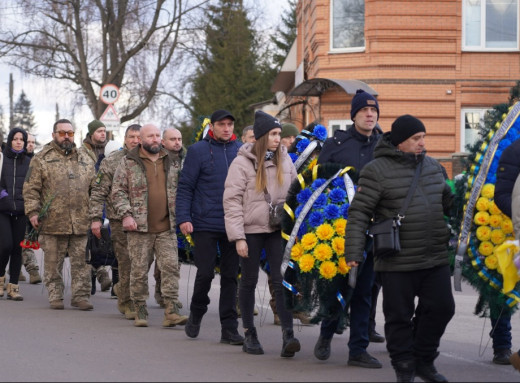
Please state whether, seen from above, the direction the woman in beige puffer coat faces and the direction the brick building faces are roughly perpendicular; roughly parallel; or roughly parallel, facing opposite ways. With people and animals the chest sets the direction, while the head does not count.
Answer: roughly perpendicular

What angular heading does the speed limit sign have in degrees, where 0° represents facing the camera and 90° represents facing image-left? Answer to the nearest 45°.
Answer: approximately 0°

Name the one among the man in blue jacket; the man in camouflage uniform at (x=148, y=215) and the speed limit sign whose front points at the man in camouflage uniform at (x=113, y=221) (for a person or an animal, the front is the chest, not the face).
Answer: the speed limit sign

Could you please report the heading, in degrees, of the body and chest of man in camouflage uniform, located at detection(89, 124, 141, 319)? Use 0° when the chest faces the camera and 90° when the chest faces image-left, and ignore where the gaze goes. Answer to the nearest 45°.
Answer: approximately 315°

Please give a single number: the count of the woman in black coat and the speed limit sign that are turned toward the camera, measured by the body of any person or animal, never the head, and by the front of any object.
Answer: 2

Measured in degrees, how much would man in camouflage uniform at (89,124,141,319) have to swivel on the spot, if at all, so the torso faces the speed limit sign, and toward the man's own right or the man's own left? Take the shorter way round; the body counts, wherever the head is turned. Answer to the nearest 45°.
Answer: approximately 135° to the man's own left

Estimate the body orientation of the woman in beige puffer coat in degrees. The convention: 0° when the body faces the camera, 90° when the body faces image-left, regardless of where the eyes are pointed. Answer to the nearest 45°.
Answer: approximately 315°

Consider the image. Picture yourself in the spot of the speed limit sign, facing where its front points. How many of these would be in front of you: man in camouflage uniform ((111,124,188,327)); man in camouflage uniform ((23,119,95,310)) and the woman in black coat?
3
